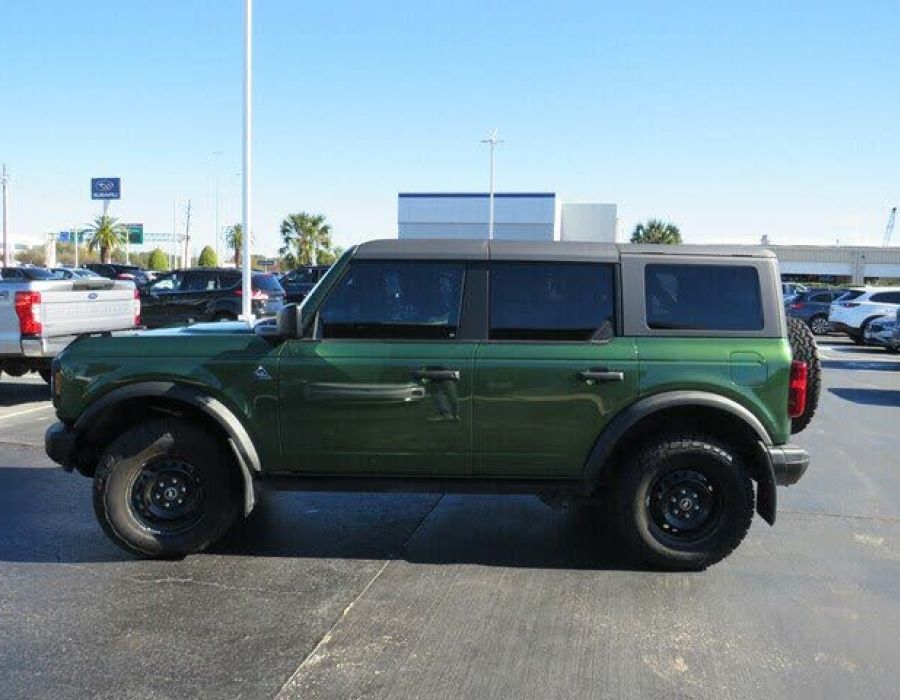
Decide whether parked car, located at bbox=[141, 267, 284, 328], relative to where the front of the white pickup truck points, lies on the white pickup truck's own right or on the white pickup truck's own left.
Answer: on the white pickup truck's own right

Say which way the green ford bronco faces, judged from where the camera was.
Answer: facing to the left of the viewer

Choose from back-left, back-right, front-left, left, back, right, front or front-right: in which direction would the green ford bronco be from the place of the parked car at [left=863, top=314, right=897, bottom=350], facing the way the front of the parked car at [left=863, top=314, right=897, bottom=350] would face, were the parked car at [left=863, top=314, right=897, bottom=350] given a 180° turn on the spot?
back-right

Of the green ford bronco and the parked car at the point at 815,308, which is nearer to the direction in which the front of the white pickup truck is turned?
the parked car

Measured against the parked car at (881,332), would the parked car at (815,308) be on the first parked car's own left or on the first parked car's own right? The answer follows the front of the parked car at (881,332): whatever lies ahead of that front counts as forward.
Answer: on the first parked car's own right

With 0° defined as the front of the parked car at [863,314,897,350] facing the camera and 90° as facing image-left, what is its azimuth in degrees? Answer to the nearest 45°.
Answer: approximately 45°

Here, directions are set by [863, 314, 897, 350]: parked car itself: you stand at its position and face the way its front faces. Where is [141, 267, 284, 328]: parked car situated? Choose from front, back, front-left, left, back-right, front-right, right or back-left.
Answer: front
